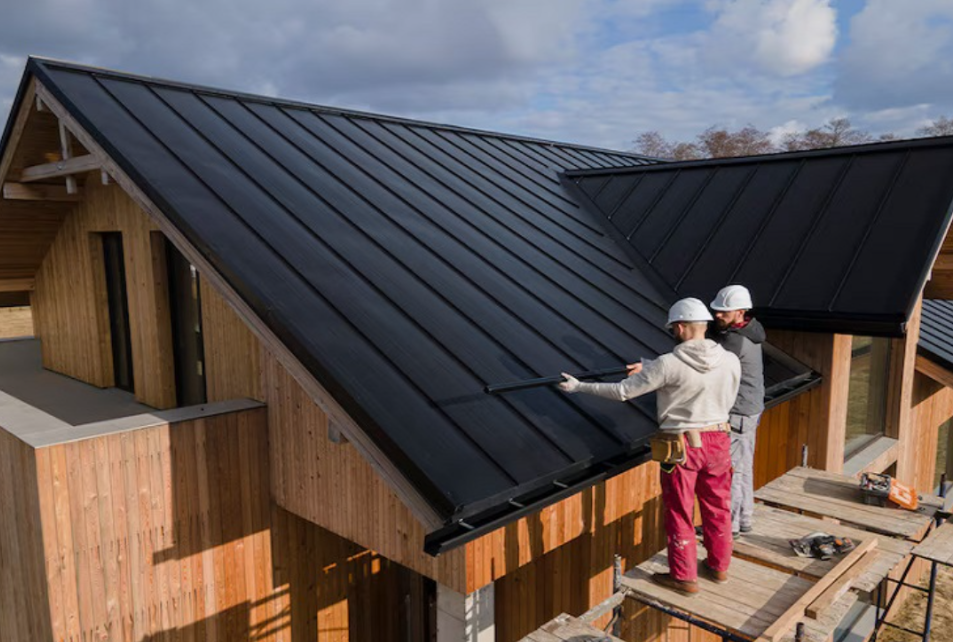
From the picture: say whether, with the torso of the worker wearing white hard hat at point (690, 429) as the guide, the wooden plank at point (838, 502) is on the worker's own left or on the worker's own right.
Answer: on the worker's own right

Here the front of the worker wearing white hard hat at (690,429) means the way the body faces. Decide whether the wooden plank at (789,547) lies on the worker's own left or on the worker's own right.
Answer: on the worker's own right

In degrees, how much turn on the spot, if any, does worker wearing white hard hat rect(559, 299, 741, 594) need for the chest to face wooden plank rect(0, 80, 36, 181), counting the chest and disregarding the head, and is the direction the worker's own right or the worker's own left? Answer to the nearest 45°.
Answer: approximately 45° to the worker's own left

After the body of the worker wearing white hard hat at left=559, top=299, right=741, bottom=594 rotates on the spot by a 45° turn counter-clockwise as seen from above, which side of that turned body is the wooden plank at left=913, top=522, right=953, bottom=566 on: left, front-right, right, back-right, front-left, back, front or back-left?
back-right

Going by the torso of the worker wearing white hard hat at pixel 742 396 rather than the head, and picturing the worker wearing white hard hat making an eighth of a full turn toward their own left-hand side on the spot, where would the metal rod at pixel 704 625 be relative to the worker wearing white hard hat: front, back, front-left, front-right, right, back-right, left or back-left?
front-left

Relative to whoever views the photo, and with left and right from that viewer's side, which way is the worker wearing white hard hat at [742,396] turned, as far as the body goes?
facing to the left of the viewer

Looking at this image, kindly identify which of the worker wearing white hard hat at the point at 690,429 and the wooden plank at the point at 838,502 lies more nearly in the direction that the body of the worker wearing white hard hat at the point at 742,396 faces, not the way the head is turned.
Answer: the worker wearing white hard hat

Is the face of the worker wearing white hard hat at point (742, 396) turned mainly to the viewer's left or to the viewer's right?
to the viewer's left

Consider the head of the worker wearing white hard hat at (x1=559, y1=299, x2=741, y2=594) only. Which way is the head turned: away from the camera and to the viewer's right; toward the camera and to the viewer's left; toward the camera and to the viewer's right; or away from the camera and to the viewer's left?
away from the camera and to the viewer's left

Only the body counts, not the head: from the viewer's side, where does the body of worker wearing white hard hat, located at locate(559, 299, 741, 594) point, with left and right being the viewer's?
facing away from the viewer and to the left of the viewer

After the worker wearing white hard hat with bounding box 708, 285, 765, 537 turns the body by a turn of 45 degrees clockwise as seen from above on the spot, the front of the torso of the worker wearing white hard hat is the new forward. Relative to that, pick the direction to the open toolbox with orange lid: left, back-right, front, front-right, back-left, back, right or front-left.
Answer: right

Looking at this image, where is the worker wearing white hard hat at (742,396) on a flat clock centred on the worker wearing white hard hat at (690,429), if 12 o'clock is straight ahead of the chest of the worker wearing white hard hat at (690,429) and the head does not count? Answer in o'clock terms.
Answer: the worker wearing white hard hat at (742,396) is roughly at 2 o'clock from the worker wearing white hard hat at (690,429).

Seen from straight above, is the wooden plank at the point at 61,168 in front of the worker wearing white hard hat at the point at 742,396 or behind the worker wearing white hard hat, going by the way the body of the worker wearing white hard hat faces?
in front
